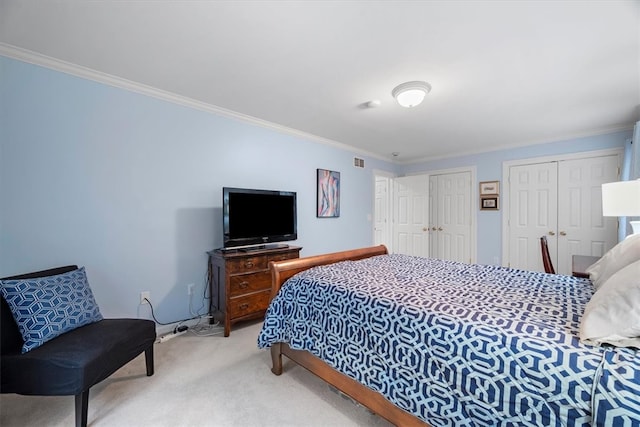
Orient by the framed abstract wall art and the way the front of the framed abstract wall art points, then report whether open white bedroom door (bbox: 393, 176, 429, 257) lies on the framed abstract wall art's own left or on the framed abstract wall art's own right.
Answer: on the framed abstract wall art's own left

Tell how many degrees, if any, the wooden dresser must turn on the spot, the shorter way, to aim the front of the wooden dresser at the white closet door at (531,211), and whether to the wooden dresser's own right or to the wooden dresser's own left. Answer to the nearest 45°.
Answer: approximately 45° to the wooden dresser's own left

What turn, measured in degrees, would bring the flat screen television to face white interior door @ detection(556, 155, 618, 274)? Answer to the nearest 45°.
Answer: approximately 45° to its left

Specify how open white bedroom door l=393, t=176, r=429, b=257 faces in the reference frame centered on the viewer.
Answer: facing the viewer and to the left of the viewer

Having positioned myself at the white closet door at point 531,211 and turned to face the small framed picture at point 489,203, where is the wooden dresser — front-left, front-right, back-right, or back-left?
front-left

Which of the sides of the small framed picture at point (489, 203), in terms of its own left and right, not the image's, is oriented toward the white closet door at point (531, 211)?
left

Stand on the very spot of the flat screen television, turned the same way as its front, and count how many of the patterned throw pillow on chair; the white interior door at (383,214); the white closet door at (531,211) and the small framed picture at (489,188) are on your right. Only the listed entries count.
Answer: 1

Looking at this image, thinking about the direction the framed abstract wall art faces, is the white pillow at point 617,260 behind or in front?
in front

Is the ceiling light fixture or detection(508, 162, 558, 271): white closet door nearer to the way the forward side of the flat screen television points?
the ceiling light fixture

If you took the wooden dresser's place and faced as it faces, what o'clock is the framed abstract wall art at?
The framed abstract wall art is roughly at 9 o'clock from the wooden dresser.

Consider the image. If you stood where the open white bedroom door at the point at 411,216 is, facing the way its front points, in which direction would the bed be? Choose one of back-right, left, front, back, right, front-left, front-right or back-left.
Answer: front-left

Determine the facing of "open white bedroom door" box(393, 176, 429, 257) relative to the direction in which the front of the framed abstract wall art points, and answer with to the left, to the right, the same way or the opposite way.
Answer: to the right

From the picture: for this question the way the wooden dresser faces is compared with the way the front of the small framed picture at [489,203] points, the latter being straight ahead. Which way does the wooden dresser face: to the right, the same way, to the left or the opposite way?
to the left

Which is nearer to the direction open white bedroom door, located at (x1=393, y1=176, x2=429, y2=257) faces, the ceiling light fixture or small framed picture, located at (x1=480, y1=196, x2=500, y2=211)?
the ceiling light fixture

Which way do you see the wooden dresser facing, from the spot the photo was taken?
facing the viewer and to the right of the viewer

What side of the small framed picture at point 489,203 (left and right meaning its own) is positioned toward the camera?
front
